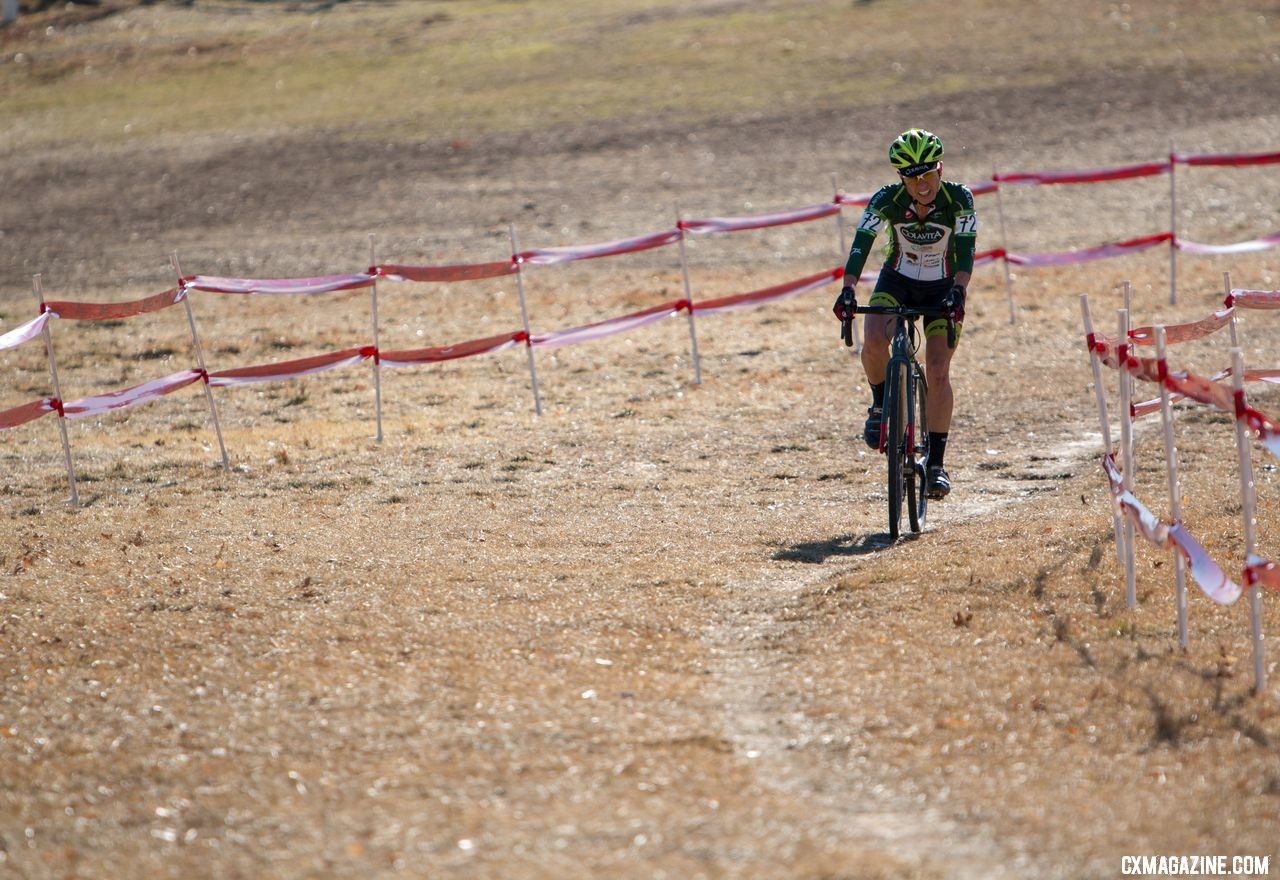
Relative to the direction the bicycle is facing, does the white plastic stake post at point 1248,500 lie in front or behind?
in front

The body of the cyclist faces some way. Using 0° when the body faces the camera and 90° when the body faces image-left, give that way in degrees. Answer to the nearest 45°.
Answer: approximately 0°

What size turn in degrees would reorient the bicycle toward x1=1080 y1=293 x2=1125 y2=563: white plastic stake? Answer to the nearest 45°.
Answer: approximately 45° to its left
